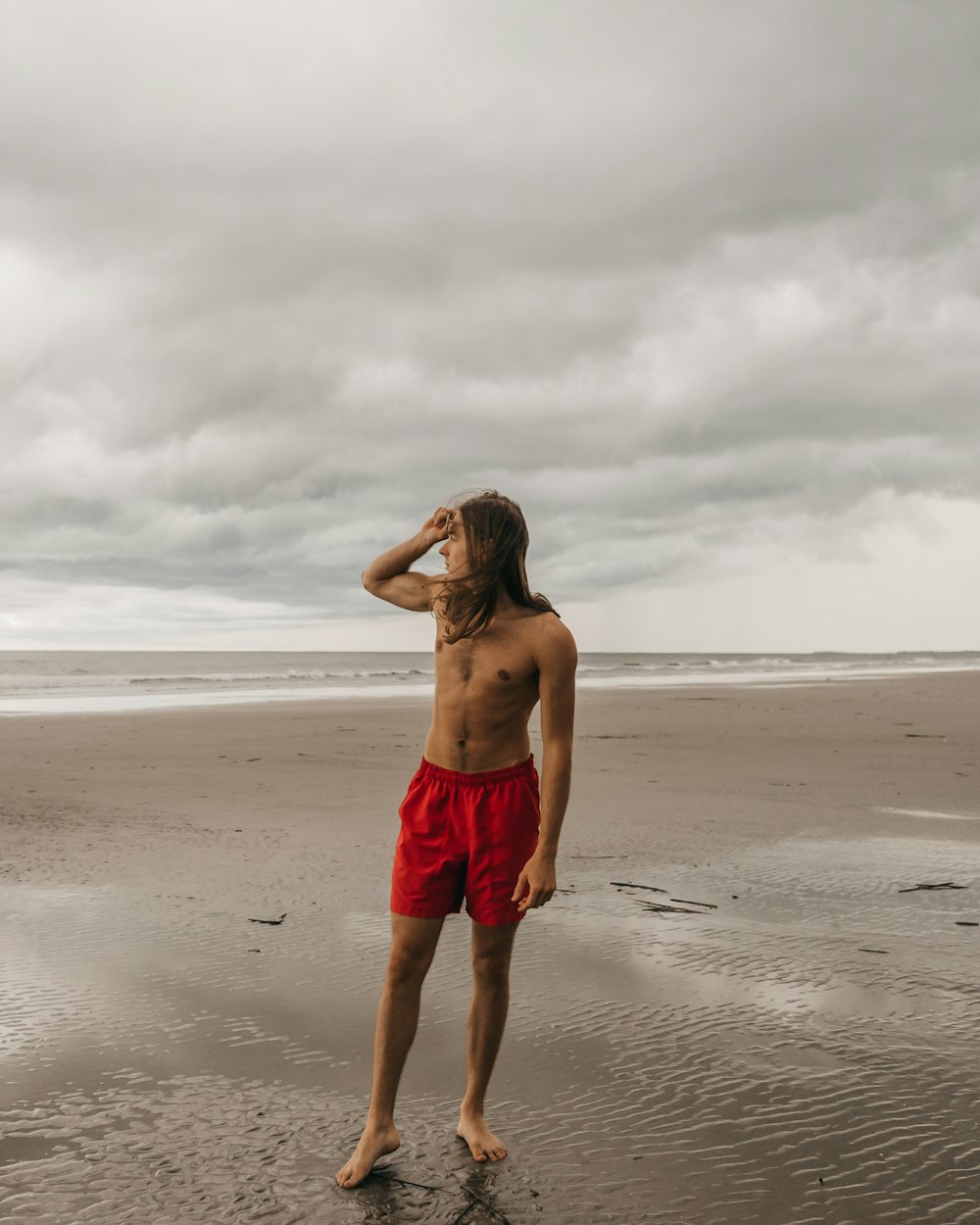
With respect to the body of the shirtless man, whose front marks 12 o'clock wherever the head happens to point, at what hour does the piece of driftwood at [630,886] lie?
The piece of driftwood is roughly at 5 o'clock from the shirtless man.

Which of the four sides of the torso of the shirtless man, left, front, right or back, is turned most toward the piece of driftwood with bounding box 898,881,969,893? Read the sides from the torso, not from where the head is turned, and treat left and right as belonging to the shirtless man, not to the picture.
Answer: back

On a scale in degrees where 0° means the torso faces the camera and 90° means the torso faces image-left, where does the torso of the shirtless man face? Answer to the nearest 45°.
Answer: approximately 45°
